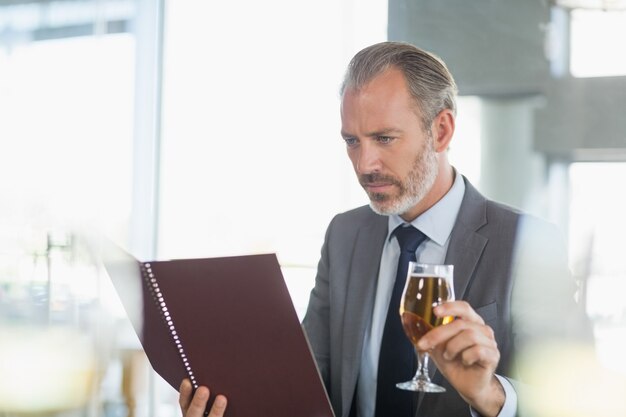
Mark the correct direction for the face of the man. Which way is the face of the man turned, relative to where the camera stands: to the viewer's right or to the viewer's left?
to the viewer's left

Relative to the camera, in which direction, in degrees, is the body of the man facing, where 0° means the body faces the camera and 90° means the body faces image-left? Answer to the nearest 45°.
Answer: approximately 45°
